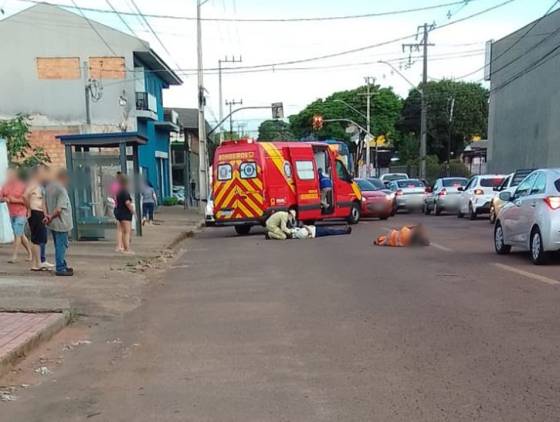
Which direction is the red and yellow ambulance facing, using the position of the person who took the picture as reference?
facing away from the viewer and to the right of the viewer

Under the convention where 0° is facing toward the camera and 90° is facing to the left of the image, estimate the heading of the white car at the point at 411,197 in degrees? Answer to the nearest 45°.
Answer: approximately 135°

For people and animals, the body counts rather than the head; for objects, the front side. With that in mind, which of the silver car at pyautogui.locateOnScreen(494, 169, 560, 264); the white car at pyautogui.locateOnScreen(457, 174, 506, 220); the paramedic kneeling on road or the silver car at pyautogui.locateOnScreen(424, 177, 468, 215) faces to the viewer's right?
the paramedic kneeling on road

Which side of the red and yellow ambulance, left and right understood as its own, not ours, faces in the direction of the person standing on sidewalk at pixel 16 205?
back

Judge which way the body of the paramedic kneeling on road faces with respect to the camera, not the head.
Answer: to the viewer's right

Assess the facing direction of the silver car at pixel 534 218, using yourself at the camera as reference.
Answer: facing away from the viewer and to the left of the viewer

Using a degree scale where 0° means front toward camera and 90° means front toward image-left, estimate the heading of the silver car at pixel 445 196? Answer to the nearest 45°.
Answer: approximately 135°

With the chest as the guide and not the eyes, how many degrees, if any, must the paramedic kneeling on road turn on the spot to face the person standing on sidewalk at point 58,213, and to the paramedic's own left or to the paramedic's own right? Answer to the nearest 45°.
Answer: approximately 135° to the paramedic's own right

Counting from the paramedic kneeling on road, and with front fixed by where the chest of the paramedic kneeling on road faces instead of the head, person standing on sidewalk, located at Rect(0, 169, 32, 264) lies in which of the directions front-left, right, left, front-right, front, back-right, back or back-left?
back-right

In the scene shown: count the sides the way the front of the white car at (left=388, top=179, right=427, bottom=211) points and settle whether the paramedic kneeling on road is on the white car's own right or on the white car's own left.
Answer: on the white car's own left
